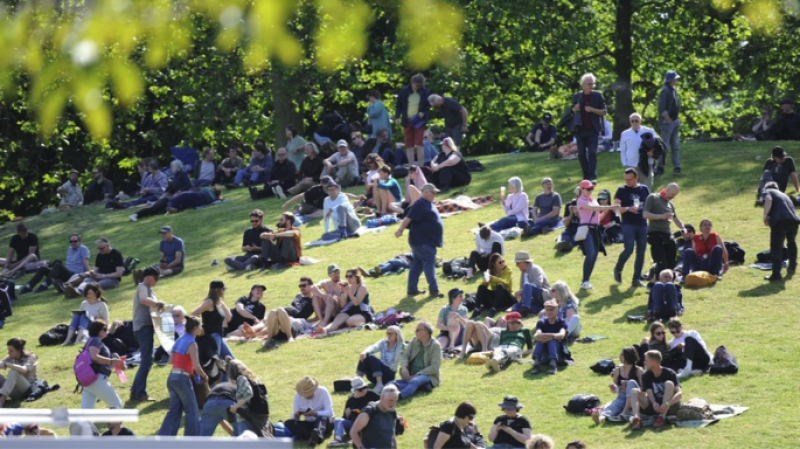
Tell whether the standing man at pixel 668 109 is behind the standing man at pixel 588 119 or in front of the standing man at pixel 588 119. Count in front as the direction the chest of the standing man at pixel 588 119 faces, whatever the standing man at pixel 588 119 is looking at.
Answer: behind

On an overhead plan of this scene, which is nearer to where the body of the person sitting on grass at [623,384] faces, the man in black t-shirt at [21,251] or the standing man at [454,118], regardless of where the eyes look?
the man in black t-shirt

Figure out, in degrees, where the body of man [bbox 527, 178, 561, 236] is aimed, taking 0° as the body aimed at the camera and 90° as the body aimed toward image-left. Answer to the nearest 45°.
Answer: approximately 45°

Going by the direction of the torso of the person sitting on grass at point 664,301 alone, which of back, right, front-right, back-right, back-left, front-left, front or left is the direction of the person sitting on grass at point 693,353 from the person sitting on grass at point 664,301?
front

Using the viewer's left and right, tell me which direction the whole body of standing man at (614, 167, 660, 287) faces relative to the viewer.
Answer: facing the viewer

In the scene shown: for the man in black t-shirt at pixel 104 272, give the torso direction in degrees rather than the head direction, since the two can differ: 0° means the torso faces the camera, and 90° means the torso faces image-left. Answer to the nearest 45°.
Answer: approximately 45°

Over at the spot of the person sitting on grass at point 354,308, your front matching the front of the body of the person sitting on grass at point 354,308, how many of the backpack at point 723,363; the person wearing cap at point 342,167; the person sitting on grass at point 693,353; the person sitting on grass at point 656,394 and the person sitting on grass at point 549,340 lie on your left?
4

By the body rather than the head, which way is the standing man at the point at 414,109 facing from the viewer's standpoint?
toward the camera

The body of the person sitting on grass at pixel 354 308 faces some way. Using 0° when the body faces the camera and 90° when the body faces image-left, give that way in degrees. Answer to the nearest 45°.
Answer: approximately 45°

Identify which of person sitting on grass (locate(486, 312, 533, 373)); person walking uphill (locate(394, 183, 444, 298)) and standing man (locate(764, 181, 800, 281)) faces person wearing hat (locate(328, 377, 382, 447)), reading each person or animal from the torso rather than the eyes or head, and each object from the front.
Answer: the person sitting on grass

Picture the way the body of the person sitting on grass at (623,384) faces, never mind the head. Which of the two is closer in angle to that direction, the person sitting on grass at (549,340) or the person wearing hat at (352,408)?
the person wearing hat

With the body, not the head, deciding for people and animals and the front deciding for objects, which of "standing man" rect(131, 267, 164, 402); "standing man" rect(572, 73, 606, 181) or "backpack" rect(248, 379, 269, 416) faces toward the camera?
"standing man" rect(572, 73, 606, 181)

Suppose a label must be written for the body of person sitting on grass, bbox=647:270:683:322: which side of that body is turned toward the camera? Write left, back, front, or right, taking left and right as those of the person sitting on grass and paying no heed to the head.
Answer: front

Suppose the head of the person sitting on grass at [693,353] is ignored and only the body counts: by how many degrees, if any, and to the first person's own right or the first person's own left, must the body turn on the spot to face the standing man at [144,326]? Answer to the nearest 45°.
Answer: approximately 45° to the first person's own right

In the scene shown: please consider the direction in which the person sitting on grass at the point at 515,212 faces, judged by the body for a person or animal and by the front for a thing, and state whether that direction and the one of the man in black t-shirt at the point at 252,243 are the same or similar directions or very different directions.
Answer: same or similar directions

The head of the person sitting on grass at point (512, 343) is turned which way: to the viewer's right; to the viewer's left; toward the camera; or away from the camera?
toward the camera

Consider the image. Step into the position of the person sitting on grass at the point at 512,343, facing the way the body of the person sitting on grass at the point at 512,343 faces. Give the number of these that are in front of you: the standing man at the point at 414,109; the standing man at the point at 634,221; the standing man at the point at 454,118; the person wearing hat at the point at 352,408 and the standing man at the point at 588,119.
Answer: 1

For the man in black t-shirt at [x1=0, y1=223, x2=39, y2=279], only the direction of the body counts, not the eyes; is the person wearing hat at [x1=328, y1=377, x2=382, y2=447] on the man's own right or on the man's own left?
on the man's own left

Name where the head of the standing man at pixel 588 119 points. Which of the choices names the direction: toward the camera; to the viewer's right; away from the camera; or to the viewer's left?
toward the camera
